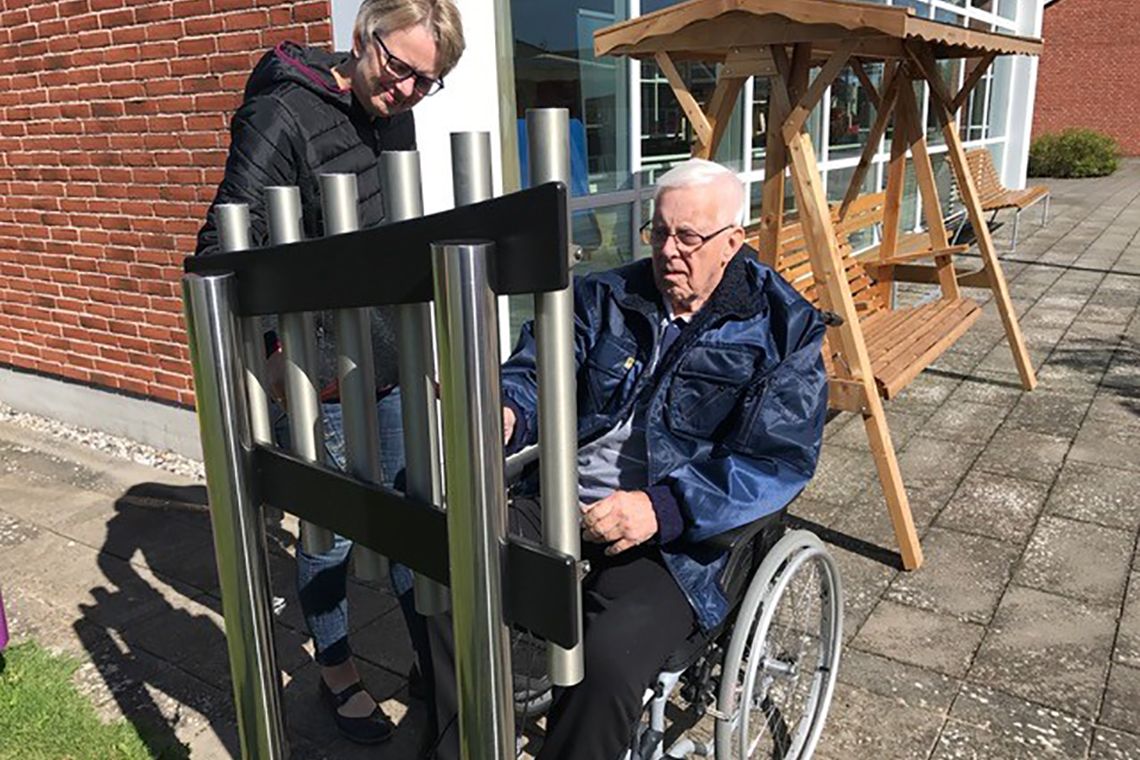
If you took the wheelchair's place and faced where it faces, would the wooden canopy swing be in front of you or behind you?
behind

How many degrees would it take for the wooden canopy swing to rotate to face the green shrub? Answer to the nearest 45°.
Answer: approximately 135° to its left

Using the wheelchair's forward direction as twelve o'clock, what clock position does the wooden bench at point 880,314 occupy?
The wooden bench is roughly at 5 o'clock from the wheelchair.

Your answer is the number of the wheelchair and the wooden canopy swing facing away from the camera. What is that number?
0

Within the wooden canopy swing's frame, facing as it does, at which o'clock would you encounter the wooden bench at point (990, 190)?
The wooden bench is roughly at 8 o'clock from the wooden canopy swing.

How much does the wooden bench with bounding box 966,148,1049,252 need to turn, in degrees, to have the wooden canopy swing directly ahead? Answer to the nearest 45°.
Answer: approximately 45° to its right

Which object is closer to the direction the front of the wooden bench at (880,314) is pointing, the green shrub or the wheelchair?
the wheelchair

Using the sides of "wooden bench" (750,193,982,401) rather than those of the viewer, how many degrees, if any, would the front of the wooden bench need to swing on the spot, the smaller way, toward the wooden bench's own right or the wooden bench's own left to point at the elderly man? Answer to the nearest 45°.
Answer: approximately 45° to the wooden bench's own right

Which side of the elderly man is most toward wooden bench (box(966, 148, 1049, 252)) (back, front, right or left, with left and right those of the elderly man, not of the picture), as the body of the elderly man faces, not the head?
back
